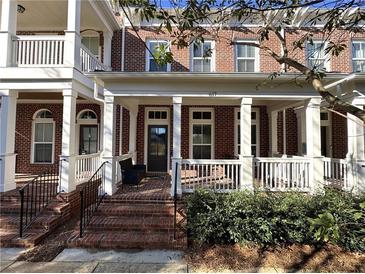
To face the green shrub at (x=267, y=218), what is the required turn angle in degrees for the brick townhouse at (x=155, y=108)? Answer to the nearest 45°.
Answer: approximately 45° to its left

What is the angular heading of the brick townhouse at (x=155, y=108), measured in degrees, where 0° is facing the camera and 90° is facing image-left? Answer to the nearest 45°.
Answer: approximately 0°
